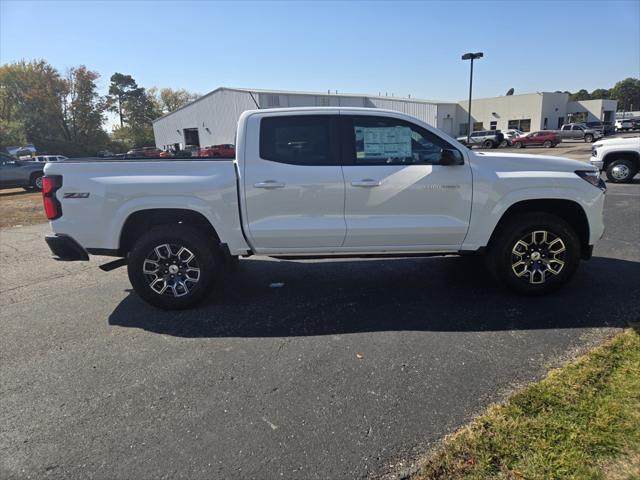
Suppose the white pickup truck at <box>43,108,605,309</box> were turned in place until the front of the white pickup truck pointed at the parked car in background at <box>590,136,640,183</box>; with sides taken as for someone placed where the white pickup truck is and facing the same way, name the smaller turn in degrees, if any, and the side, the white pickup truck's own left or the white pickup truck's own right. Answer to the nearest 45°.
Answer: approximately 45° to the white pickup truck's own left

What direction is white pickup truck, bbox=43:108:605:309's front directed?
to the viewer's right

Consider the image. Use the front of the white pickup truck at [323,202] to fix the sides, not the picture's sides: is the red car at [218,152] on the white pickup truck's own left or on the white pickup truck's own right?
on the white pickup truck's own left

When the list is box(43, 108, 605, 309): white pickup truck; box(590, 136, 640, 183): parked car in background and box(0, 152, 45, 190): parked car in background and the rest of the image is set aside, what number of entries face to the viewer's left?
1

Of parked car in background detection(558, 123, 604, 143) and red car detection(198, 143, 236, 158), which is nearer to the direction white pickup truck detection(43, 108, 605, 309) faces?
the parked car in background

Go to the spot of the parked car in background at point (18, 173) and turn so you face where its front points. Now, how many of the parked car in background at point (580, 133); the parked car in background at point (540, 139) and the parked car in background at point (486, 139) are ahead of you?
3

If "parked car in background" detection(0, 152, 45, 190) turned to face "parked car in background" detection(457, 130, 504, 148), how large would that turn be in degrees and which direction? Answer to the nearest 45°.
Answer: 0° — it already faces it

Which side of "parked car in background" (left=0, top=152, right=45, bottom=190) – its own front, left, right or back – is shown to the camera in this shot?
right

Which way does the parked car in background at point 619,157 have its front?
to the viewer's left

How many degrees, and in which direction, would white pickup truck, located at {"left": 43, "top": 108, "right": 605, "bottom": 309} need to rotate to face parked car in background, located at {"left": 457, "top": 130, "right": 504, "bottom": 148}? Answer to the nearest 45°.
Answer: approximately 90° to its left

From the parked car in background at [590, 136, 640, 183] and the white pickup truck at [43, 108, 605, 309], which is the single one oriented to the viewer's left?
the parked car in background

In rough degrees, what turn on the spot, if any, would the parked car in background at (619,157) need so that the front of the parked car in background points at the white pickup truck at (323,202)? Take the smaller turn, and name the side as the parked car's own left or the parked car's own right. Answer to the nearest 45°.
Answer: approximately 90° to the parked car's own left
